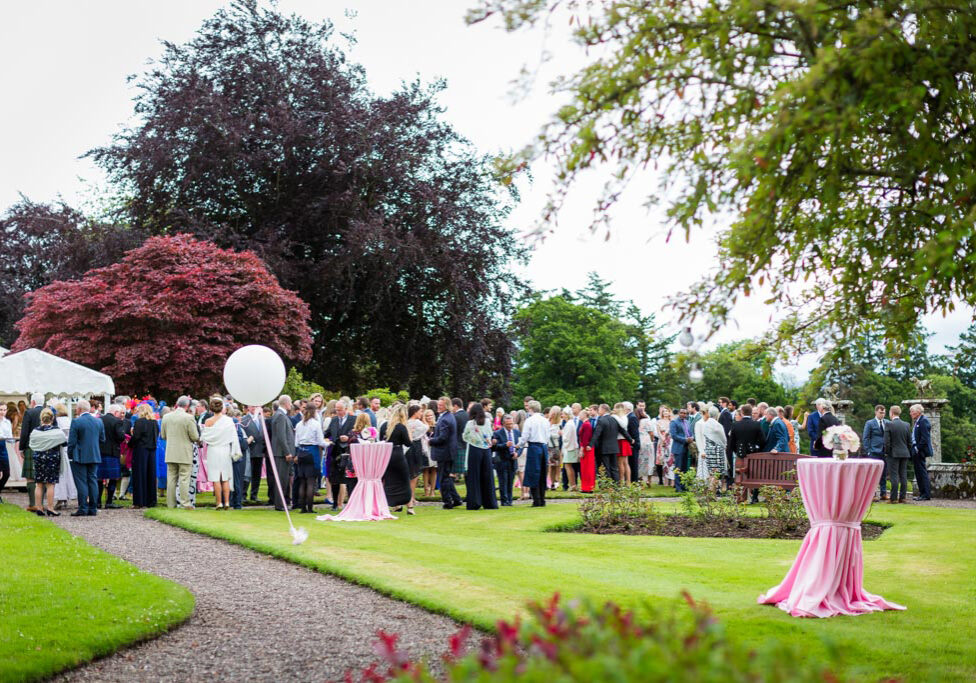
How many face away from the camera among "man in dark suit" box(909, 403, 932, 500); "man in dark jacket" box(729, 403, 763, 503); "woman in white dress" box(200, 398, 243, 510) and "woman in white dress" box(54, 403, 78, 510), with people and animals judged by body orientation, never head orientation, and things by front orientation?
3

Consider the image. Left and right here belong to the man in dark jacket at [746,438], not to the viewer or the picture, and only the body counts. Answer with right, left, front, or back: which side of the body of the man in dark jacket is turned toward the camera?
back

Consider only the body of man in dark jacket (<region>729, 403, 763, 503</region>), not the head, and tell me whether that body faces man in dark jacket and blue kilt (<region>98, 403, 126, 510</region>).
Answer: no

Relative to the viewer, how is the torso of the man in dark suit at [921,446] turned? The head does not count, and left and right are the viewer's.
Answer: facing the viewer and to the left of the viewer

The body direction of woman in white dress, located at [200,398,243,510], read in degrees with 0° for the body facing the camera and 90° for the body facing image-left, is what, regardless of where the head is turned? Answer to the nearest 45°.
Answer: approximately 180°

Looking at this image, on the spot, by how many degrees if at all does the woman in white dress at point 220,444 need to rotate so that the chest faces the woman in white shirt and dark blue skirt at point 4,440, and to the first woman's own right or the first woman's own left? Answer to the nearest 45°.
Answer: approximately 45° to the first woman's own left

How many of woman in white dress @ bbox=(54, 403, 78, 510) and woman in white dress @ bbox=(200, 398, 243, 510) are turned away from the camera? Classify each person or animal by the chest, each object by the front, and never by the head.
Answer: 1

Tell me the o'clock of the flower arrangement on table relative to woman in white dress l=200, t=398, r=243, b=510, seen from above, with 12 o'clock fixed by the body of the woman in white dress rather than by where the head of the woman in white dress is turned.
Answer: The flower arrangement on table is roughly at 5 o'clock from the woman in white dress.

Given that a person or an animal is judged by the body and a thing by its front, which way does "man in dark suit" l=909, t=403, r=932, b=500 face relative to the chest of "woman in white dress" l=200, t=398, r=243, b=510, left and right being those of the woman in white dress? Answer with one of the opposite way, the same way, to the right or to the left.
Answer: to the left

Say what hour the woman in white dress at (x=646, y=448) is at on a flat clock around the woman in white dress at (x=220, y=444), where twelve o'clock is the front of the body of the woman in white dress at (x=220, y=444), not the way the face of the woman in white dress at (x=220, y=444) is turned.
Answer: the woman in white dress at (x=646, y=448) is roughly at 2 o'clock from the woman in white dress at (x=220, y=444).

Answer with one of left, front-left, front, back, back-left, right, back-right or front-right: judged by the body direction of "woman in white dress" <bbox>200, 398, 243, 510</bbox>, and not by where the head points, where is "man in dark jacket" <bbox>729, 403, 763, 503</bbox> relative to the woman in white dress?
right

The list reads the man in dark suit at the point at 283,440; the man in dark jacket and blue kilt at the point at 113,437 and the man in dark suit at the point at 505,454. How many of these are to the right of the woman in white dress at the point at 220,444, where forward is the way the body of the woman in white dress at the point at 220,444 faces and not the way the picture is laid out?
2
